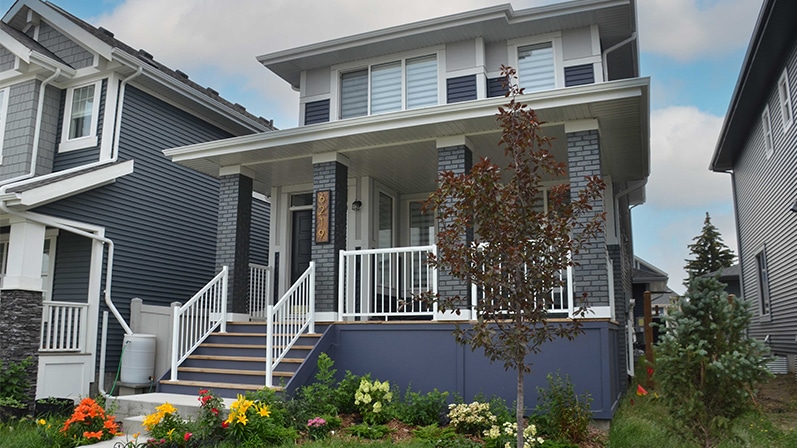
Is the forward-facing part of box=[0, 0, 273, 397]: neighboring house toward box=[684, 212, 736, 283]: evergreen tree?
no

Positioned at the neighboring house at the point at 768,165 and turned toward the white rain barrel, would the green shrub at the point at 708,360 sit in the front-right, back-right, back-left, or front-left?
front-left

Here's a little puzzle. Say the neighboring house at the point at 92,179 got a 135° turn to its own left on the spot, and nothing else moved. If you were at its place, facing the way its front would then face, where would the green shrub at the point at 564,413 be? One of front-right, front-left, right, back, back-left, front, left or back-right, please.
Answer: front-right

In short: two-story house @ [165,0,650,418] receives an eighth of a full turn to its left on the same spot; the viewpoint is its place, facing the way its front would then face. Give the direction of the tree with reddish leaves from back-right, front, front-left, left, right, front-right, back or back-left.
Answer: front

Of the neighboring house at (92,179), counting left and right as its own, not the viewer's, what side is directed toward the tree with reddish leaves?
left

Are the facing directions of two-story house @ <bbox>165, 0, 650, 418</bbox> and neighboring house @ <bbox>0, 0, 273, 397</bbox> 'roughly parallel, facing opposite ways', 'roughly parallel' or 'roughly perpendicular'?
roughly parallel

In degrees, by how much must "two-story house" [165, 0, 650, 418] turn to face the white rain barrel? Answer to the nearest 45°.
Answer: approximately 45° to its right

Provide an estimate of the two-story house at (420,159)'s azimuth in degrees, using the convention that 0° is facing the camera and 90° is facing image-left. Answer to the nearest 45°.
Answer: approximately 45°

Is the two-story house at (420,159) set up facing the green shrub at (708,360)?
no

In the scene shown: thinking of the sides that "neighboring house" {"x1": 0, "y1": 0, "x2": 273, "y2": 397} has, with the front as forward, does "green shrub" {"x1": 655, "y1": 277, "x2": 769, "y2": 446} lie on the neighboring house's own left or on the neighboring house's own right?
on the neighboring house's own left

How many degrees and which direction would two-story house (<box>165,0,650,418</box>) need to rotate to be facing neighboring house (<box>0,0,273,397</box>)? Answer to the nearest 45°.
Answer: approximately 45° to its right

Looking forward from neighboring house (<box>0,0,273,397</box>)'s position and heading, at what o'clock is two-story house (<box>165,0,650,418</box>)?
The two-story house is roughly at 9 o'clock from the neighboring house.

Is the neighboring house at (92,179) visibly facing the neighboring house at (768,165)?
no

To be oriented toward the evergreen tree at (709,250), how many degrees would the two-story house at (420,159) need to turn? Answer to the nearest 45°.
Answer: approximately 180°

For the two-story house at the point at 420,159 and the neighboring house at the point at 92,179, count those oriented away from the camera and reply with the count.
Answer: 0

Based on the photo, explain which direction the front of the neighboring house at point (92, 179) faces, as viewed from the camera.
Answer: facing the viewer and to the left of the viewer
